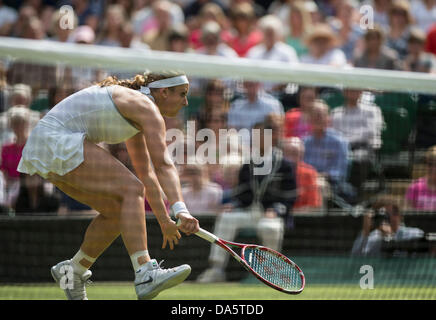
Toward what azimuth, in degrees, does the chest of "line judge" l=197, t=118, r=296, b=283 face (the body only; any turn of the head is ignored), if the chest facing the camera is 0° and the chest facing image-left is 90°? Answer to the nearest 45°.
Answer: approximately 45°

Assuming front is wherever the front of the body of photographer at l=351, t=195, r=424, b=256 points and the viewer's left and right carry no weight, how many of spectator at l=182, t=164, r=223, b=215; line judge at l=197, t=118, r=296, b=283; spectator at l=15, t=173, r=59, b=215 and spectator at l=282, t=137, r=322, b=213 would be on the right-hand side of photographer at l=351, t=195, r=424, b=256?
4

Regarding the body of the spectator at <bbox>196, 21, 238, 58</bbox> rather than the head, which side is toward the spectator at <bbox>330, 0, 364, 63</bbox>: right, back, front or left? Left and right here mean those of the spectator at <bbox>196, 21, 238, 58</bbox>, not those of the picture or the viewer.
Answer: left

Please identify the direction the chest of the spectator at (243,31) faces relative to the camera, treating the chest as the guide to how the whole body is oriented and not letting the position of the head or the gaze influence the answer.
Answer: toward the camera

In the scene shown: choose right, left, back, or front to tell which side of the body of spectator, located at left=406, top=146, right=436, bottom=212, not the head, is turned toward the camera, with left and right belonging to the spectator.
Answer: front

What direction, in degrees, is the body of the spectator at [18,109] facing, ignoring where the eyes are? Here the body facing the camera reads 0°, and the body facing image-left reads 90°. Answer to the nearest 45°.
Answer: approximately 0°

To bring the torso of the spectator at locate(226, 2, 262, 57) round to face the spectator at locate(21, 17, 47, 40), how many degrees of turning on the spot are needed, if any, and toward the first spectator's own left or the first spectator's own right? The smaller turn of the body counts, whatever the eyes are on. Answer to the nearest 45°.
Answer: approximately 90° to the first spectator's own right

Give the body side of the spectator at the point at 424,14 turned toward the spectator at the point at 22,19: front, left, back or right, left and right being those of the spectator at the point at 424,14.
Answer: right

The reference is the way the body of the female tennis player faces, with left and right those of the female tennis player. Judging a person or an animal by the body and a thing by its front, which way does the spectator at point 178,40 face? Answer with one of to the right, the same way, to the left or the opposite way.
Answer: to the right

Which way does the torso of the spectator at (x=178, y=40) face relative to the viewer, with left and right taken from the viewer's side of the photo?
facing the viewer
